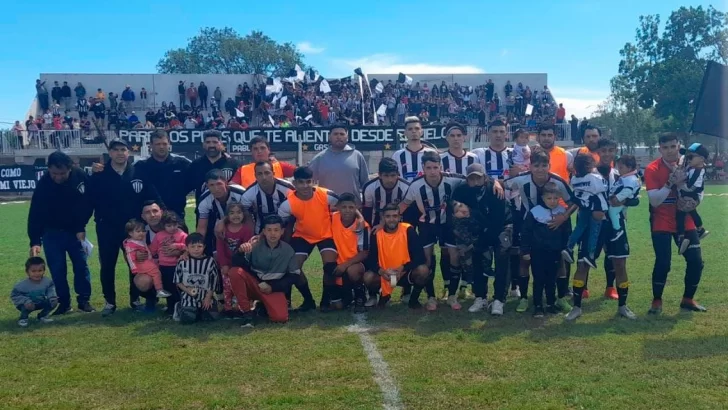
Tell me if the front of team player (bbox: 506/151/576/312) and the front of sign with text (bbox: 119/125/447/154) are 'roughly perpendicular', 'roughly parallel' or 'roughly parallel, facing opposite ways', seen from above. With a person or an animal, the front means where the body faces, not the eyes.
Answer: roughly parallel

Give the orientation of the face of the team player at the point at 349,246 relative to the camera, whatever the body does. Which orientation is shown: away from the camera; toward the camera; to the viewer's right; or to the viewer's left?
toward the camera

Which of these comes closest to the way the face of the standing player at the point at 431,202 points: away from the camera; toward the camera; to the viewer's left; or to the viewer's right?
toward the camera

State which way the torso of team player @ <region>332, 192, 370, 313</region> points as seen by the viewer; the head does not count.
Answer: toward the camera

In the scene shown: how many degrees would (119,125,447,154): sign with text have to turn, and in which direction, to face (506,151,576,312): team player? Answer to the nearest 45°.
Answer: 0° — it already faces them

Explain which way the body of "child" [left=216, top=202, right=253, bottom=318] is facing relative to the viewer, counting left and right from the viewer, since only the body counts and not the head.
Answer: facing the viewer

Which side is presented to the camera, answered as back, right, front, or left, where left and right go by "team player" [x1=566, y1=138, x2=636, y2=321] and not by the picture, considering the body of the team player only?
front

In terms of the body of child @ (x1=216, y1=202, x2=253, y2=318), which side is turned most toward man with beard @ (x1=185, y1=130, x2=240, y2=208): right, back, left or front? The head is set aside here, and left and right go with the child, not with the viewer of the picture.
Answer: back

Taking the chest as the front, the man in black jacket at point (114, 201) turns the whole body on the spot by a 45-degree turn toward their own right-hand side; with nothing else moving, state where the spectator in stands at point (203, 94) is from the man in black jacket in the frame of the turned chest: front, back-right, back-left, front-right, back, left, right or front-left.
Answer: back-right

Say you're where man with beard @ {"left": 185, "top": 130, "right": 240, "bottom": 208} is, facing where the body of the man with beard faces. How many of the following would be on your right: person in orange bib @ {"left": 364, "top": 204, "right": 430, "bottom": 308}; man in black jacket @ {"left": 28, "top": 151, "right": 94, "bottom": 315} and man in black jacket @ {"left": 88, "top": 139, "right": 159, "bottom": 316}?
2

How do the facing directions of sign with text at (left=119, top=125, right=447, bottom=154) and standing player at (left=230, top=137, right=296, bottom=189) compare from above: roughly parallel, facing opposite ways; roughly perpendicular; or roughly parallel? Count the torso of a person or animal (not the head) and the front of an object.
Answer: roughly parallel

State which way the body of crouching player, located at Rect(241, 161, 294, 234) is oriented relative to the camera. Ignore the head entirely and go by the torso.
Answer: toward the camera

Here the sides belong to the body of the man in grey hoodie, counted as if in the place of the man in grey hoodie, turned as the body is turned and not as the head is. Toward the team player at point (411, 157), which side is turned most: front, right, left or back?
left

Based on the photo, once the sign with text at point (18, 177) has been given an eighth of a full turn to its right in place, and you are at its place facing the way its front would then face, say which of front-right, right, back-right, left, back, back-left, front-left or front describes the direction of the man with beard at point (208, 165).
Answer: front-left

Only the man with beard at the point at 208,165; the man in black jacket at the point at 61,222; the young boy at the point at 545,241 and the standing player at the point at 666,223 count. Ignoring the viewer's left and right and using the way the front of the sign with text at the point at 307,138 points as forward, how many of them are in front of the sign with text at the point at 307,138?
4

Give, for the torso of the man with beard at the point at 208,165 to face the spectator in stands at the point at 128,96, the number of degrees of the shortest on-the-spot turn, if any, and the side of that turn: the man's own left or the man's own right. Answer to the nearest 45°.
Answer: approximately 180°

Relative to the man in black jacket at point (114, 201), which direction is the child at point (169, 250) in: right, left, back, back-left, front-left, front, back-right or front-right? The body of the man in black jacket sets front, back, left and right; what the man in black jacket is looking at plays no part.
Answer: front-left

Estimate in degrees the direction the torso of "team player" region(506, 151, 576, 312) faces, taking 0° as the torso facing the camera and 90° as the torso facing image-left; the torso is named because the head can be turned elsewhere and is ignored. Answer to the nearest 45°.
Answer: approximately 0°

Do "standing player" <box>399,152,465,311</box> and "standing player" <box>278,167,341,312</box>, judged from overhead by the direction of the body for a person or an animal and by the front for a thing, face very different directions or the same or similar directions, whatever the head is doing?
same or similar directions

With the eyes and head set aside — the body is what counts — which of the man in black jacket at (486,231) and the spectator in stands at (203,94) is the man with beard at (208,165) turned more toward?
the man in black jacket

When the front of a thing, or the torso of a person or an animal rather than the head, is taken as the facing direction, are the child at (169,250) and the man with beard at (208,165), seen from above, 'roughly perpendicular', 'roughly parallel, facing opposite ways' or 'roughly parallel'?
roughly parallel
